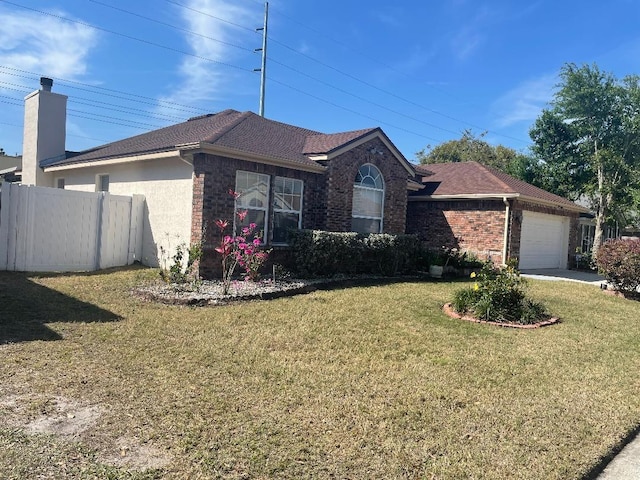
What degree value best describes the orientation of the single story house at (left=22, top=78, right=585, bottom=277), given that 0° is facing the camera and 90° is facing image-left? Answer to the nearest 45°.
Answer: approximately 315°

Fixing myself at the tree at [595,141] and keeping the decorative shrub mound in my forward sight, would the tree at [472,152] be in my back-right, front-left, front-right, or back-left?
back-right

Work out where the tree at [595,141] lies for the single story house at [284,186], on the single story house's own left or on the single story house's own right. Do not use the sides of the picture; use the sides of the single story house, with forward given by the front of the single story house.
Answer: on the single story house's own left

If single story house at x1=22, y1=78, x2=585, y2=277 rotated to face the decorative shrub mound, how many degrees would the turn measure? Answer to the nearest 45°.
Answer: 0° — it already faces it

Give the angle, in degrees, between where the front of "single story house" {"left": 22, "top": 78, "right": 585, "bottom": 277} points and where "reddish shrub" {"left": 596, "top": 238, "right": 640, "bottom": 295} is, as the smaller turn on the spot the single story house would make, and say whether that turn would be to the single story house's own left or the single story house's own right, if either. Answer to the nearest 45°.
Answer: approximately 45° to the single story house's own left

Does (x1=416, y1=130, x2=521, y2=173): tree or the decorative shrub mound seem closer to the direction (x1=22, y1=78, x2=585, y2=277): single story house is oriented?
the decorative shrub mound

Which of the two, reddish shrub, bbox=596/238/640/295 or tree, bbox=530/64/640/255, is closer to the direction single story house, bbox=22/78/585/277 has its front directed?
the reddish shrub

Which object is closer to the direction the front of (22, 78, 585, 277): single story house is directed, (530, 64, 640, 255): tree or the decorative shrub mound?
the decorative shrub mound

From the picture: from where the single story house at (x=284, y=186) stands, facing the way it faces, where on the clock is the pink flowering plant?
The pink flowering plant is roughly at 2 o'clock from the single story house.

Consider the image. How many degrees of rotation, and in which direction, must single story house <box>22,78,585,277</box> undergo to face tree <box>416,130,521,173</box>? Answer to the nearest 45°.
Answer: approximately 90° to its left
